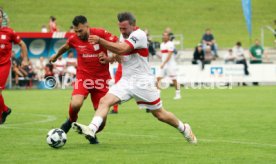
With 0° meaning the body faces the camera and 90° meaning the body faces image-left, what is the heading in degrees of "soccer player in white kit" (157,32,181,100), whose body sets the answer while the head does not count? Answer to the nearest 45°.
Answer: approximately 45°

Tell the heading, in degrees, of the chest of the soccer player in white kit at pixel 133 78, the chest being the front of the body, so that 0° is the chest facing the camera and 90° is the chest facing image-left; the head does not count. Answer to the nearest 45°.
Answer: approximately 90°

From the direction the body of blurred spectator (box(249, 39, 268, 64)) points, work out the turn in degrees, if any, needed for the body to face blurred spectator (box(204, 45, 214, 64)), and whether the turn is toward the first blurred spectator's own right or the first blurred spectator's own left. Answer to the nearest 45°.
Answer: approximately 90° to the first blurred spectator's own right

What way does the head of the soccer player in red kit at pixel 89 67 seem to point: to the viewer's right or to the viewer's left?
to the viewer's left

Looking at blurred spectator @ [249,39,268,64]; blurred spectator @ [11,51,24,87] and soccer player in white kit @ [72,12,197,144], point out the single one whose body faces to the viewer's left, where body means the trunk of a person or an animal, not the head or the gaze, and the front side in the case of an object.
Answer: the soccer player in white kit

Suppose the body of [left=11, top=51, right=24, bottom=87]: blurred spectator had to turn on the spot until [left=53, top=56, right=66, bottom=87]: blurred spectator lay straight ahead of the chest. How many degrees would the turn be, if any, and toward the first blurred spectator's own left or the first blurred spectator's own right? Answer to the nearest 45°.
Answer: approximately 45° to the first blurred spectator's own left
